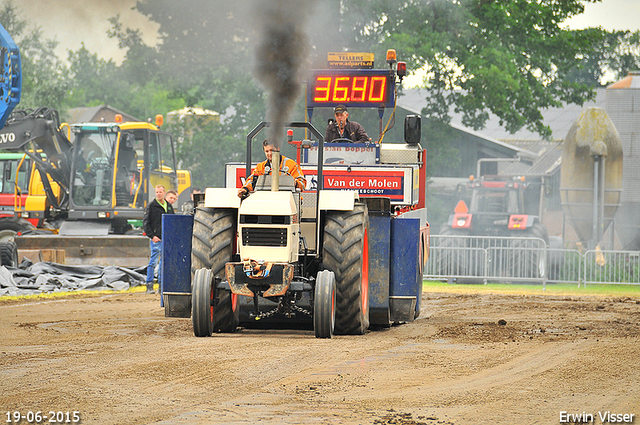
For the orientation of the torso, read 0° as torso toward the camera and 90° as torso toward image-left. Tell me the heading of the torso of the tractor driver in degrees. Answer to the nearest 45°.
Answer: approximately 0°

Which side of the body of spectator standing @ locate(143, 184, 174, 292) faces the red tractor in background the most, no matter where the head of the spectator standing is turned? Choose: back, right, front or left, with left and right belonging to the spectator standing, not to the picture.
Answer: left

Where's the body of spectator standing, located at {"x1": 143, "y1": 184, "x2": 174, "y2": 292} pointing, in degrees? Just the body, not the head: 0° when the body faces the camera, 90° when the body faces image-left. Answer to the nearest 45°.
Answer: approximately 315°

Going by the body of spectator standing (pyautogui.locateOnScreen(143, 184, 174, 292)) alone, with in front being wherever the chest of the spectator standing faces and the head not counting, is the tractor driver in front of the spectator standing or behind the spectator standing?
in front

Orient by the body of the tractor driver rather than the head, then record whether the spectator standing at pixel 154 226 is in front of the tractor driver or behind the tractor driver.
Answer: behind
